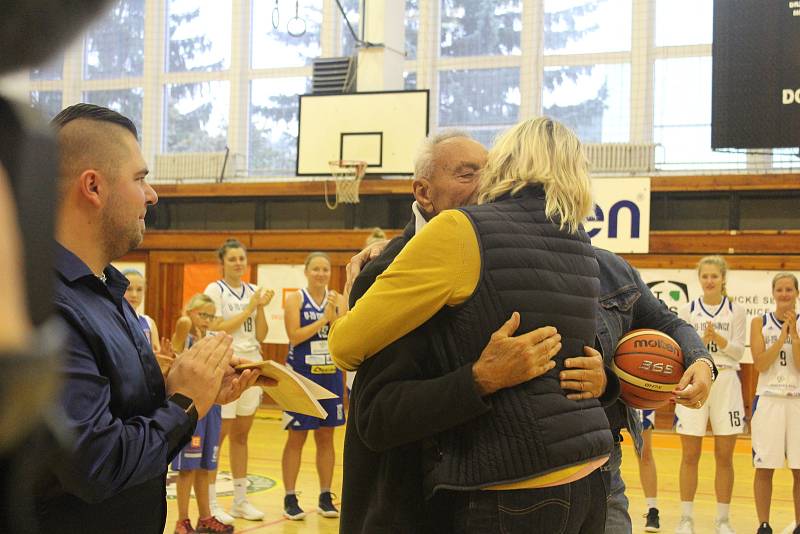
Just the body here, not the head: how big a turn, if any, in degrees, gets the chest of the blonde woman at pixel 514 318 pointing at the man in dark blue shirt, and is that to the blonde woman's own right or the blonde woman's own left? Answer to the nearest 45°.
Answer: approximately 90° to the blonde woman's own left

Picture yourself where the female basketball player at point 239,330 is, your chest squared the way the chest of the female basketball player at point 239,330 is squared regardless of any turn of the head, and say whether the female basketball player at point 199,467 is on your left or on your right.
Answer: on your right

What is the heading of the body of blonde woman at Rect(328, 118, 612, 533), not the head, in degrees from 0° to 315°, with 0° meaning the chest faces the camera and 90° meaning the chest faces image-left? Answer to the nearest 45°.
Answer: approximately 135°

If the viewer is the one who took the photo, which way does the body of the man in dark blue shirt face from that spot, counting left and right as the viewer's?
facing to the right of the viewer

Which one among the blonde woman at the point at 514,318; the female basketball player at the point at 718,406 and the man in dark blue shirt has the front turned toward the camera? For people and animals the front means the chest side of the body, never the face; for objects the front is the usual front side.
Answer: the female basketball player

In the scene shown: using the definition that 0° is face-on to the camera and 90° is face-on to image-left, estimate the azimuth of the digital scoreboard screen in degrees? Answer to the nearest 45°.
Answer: approximately 0°

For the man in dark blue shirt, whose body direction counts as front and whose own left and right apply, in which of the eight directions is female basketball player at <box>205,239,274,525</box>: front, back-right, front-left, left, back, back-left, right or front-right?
left

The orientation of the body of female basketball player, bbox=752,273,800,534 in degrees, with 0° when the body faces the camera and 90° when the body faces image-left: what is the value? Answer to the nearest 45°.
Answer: approximately 0°

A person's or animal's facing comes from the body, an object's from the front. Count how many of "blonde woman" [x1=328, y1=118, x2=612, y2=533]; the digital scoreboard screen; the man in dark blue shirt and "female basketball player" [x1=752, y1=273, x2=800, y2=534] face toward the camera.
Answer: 2
